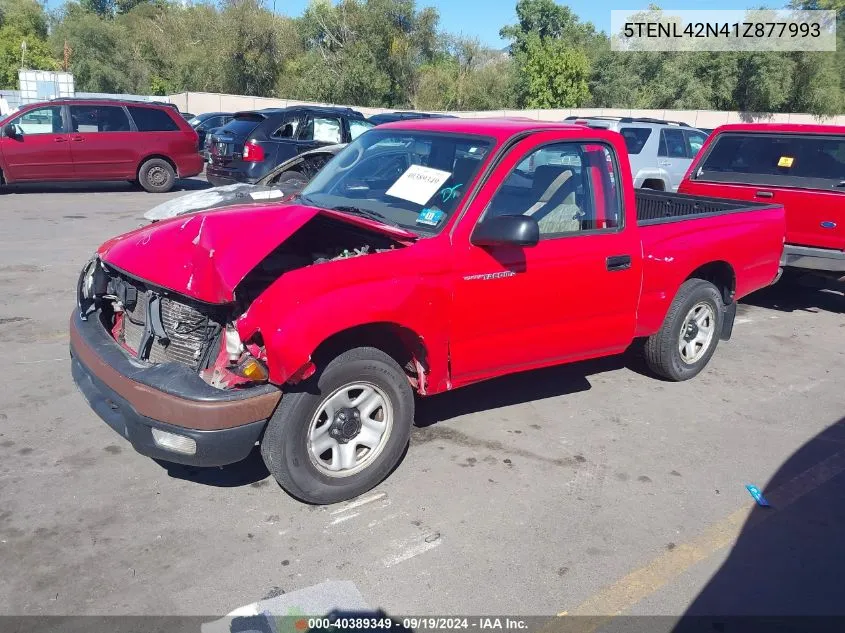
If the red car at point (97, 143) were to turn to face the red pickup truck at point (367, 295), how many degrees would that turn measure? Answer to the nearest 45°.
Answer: approximately 90° to its left

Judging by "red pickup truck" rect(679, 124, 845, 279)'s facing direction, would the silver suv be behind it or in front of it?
in front

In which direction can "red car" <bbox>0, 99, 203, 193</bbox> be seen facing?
to the viewer's left

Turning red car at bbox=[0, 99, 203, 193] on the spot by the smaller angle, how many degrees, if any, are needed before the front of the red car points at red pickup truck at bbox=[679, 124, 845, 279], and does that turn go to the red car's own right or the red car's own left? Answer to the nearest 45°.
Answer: approximately 135° to the red car's own left

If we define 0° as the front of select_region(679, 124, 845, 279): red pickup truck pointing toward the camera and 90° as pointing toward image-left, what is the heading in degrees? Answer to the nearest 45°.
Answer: approximately 180°

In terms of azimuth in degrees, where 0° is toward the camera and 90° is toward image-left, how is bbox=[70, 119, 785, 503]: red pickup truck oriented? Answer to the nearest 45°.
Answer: approximately 45°

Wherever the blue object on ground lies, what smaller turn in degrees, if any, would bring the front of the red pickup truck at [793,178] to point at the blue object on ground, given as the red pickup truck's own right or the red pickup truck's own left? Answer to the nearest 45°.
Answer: approximately 180°

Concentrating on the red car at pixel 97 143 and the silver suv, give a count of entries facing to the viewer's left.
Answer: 1

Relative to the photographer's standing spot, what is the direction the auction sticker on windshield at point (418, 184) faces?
facing the viewer and to the left of the viewer
